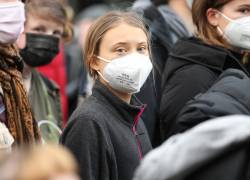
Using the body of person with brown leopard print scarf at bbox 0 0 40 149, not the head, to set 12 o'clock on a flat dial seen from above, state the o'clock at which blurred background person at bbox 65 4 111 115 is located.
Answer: The blurred background person is roughly at 8 o'clock from the person with brown leopard print scarf.

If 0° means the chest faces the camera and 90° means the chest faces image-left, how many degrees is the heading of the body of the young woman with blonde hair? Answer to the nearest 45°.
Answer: approximately 315°

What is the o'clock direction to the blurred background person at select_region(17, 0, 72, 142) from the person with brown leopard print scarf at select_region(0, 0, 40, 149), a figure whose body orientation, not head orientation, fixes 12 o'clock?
The blurred background person is roughly at 8 o'clock from the person with brown leopard print scarf.

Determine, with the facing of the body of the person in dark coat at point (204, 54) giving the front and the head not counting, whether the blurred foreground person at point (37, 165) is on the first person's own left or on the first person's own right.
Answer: on the first person's own right

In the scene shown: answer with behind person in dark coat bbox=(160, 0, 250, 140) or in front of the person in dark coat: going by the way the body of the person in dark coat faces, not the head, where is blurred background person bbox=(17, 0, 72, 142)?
behind
